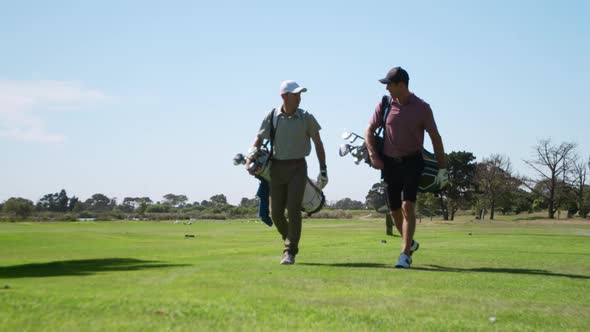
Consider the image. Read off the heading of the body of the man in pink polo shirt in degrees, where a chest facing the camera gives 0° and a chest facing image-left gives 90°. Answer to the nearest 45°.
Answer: approximately 0°

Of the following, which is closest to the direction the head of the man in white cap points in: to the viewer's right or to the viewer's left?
to the viewer's right

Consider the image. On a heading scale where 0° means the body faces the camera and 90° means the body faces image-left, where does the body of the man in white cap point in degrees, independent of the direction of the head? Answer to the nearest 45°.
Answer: approximately 0°

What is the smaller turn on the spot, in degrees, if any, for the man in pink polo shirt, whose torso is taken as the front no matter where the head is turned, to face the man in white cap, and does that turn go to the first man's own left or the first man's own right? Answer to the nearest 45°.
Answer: approximately 90° to the first man's own right

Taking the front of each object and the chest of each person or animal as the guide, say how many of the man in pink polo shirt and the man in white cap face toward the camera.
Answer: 2

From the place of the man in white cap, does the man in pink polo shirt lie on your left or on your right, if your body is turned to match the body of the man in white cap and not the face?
on your left
